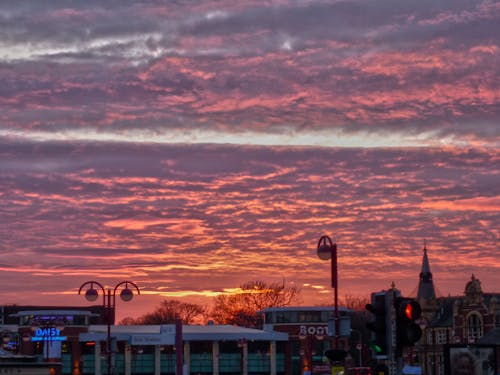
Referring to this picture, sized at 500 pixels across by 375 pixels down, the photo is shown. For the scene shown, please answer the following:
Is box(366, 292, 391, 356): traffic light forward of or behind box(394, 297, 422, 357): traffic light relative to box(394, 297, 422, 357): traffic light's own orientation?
behind

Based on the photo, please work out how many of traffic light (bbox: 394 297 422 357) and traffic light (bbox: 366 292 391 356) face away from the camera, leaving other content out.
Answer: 0

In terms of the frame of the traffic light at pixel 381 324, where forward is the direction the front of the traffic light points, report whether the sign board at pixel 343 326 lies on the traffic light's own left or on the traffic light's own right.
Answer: on the traffic light's own right

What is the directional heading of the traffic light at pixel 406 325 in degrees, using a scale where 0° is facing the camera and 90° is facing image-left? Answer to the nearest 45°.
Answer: approximately 315°

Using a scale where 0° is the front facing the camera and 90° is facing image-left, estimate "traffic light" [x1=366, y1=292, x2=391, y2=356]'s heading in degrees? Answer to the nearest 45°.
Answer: approximately 45°

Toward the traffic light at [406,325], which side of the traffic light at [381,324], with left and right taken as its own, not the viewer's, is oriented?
left
